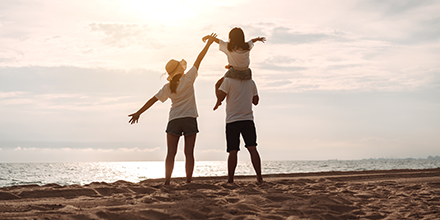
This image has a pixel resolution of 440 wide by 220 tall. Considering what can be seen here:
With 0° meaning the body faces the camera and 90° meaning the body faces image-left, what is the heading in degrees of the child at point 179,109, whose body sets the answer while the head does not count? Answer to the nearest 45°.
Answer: approximately 180°

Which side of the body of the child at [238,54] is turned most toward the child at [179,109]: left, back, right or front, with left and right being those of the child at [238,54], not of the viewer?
left

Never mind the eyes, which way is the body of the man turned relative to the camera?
away from the camera

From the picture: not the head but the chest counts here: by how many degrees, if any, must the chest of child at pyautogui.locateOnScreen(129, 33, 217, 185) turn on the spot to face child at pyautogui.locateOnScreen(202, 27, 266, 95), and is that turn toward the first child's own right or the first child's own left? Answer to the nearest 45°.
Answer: approximately 90° to the first child's own right

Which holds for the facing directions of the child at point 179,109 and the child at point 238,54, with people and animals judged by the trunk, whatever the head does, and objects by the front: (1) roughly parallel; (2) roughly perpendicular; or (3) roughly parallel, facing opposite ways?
roughly parallel

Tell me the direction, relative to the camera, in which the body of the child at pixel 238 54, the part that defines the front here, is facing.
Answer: away from the camera

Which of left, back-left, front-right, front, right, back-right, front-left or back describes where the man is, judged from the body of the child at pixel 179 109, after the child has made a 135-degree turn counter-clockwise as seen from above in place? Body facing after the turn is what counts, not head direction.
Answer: back-left

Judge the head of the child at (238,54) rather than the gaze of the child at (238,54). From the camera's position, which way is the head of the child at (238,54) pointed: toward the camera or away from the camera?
away from the camera
